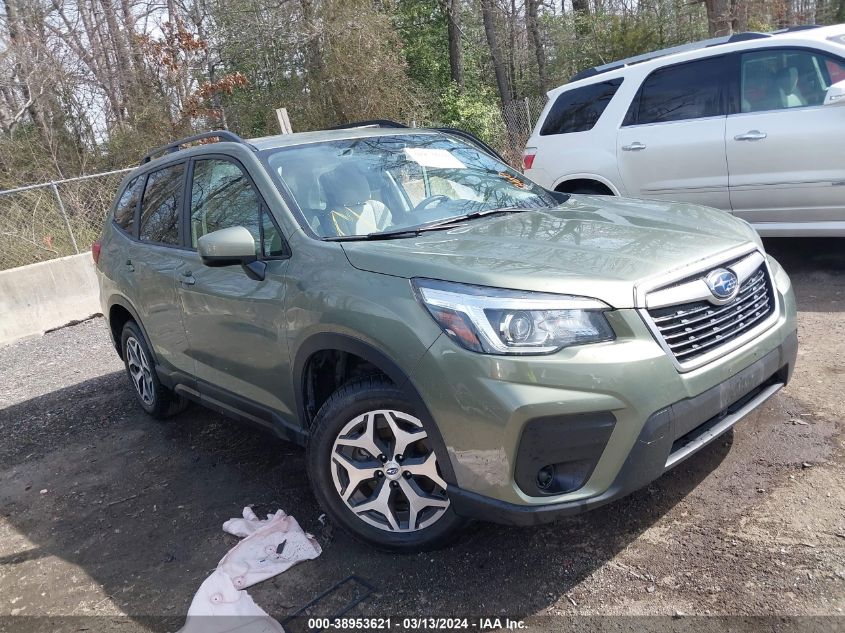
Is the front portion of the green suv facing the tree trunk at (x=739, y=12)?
no

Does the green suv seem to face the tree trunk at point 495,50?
no

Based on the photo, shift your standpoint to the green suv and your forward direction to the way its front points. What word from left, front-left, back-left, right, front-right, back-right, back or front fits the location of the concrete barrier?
back

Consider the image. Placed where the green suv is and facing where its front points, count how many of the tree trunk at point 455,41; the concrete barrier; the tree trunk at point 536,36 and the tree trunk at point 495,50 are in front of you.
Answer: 0

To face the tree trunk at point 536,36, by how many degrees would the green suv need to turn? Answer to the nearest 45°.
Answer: approximately 135° to its left

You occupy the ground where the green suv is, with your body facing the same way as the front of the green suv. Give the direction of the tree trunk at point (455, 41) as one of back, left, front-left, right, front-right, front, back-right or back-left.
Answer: back-left

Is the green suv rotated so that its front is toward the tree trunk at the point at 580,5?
no

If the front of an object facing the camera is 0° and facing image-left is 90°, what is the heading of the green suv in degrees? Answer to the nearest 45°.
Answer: approximately 315°

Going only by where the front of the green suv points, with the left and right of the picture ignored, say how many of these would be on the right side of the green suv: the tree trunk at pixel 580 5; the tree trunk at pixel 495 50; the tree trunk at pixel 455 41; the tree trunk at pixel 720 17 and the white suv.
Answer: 0

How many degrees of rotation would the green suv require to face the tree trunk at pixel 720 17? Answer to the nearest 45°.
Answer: approximately 90° to its left

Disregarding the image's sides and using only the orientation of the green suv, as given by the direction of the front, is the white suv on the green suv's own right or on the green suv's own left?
on the green suv's own left

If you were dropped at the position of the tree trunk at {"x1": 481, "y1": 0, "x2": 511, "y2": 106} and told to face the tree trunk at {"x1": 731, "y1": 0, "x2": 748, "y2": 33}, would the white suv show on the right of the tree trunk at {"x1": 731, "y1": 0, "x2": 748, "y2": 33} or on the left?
right

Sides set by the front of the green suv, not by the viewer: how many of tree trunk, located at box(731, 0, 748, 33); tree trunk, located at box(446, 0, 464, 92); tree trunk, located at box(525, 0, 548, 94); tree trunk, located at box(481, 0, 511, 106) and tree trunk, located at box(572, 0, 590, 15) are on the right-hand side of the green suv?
0
